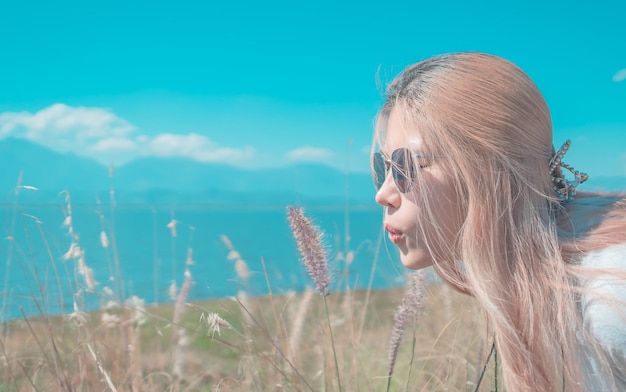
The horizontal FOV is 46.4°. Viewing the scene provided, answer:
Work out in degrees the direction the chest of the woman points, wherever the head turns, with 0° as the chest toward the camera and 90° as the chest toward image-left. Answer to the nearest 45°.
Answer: approximately 90°
